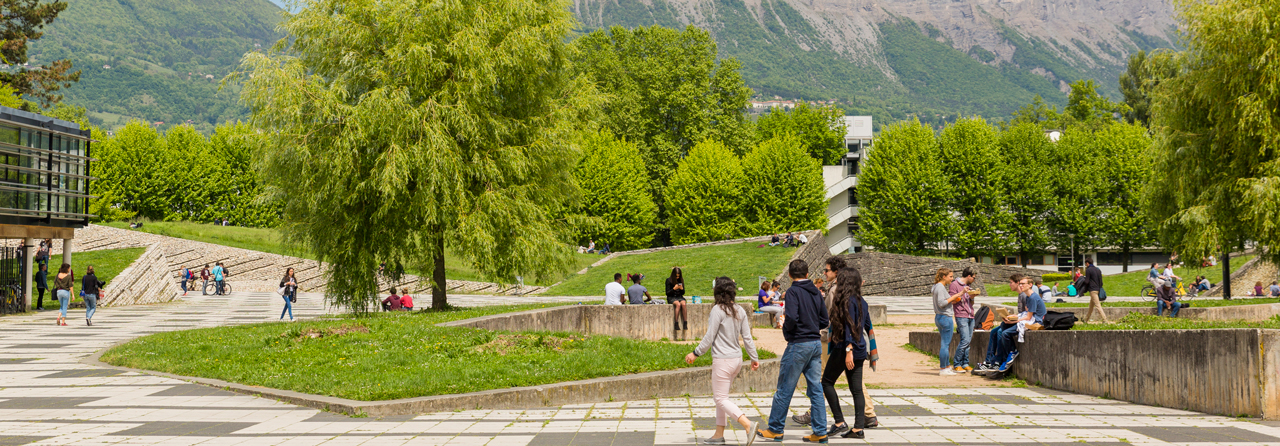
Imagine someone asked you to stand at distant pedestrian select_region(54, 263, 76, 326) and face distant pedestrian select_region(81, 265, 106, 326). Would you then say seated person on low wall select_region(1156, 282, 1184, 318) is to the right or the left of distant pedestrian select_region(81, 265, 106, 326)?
left

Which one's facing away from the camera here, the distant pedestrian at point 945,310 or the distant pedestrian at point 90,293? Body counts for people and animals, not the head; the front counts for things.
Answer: the distant pedestrian at point 90,293

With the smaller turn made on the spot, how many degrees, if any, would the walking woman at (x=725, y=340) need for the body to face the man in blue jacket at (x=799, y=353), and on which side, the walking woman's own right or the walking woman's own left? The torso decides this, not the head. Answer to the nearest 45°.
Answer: approximately 135° to the walking woman's own right

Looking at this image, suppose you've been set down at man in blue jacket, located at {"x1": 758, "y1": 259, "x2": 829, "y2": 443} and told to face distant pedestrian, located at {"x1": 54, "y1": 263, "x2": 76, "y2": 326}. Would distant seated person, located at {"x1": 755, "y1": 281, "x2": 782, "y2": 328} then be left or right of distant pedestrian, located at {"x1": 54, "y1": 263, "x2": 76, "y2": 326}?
right

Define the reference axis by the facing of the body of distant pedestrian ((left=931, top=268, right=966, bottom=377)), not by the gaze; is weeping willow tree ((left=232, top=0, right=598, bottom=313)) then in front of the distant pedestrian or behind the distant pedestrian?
behind

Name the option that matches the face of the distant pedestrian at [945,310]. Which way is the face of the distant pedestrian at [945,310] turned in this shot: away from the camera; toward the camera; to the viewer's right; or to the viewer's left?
to the viewer's right

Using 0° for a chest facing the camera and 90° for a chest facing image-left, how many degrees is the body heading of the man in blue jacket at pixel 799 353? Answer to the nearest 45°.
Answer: approximately 135°

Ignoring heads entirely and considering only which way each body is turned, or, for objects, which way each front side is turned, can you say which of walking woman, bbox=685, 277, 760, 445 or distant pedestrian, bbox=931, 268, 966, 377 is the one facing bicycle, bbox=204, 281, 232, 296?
the walking woman

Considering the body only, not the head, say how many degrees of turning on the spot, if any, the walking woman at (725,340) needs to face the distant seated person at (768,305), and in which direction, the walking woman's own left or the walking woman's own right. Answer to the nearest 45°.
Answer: approximately 45° to the walking woman's own right
